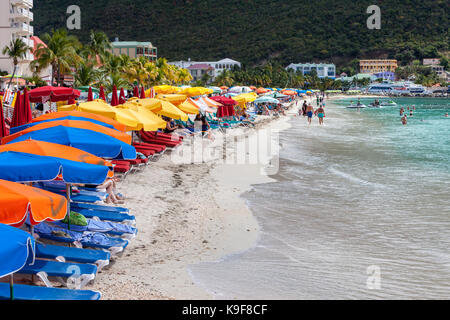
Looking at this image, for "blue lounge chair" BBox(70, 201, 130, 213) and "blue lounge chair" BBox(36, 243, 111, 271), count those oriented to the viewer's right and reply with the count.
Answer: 2

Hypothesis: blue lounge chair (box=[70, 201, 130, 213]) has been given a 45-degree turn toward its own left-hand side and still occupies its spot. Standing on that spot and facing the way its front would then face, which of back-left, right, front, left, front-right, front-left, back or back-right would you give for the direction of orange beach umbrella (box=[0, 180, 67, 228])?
back-right

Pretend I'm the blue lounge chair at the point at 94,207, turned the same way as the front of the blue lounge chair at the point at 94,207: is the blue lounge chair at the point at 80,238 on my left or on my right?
on my right

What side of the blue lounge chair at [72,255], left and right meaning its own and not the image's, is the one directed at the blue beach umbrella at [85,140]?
left

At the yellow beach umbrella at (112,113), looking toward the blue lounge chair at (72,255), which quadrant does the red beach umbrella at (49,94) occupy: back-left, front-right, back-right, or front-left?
back-right

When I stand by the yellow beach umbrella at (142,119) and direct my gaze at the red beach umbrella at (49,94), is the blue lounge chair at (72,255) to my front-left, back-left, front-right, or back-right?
back-left

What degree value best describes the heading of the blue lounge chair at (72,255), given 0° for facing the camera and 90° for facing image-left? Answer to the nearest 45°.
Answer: approximately 270°

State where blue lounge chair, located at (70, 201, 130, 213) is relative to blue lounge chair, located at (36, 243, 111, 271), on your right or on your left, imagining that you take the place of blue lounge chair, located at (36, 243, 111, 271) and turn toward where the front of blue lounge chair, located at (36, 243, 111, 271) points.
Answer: on your left

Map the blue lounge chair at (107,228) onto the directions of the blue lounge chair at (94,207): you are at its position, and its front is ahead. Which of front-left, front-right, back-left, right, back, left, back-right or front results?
right

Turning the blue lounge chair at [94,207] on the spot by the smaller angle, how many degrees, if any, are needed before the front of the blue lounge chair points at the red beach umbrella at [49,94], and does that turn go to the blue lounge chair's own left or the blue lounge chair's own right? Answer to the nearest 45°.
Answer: approximately 90° to the blue lounge chair's own left

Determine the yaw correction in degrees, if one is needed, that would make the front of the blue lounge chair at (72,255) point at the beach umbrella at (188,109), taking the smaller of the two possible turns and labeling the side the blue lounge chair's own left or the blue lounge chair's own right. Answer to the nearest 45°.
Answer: approximately 90° to the blue lounge chair's own left

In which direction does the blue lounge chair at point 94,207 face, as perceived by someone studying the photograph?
facing to the right of the viewer
